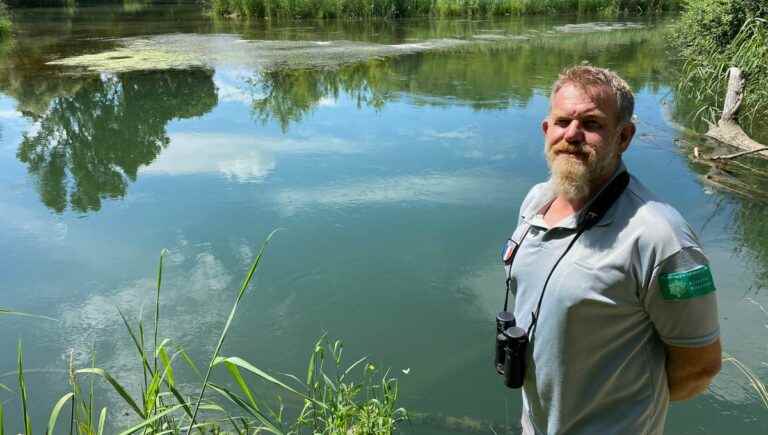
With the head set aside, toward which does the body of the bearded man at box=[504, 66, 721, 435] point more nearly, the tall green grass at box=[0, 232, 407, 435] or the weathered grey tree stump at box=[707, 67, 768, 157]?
the tall green grass

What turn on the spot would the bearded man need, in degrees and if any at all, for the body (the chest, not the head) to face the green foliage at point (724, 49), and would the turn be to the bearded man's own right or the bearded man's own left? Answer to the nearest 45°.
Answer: approximately 135° to the bearded man's own right

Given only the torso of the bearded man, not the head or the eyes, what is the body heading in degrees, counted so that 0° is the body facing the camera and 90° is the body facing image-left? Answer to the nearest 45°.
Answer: approximately 45°

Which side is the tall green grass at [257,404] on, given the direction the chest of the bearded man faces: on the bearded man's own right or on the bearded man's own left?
on the bearded man's own right

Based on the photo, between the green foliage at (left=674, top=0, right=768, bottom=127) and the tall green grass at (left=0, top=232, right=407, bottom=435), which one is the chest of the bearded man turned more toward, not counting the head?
the tall green grass

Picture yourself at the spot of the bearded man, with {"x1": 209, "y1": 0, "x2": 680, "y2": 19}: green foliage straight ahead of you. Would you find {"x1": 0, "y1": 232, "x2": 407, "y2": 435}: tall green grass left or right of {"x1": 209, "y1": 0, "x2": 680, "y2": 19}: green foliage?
left

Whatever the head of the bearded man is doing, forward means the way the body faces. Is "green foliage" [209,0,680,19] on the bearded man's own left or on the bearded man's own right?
on the bearded man's own right

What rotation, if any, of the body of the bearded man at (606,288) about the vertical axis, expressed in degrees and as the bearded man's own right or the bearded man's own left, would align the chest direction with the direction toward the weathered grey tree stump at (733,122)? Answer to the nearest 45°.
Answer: approximately 135° to the bearded man's own right
